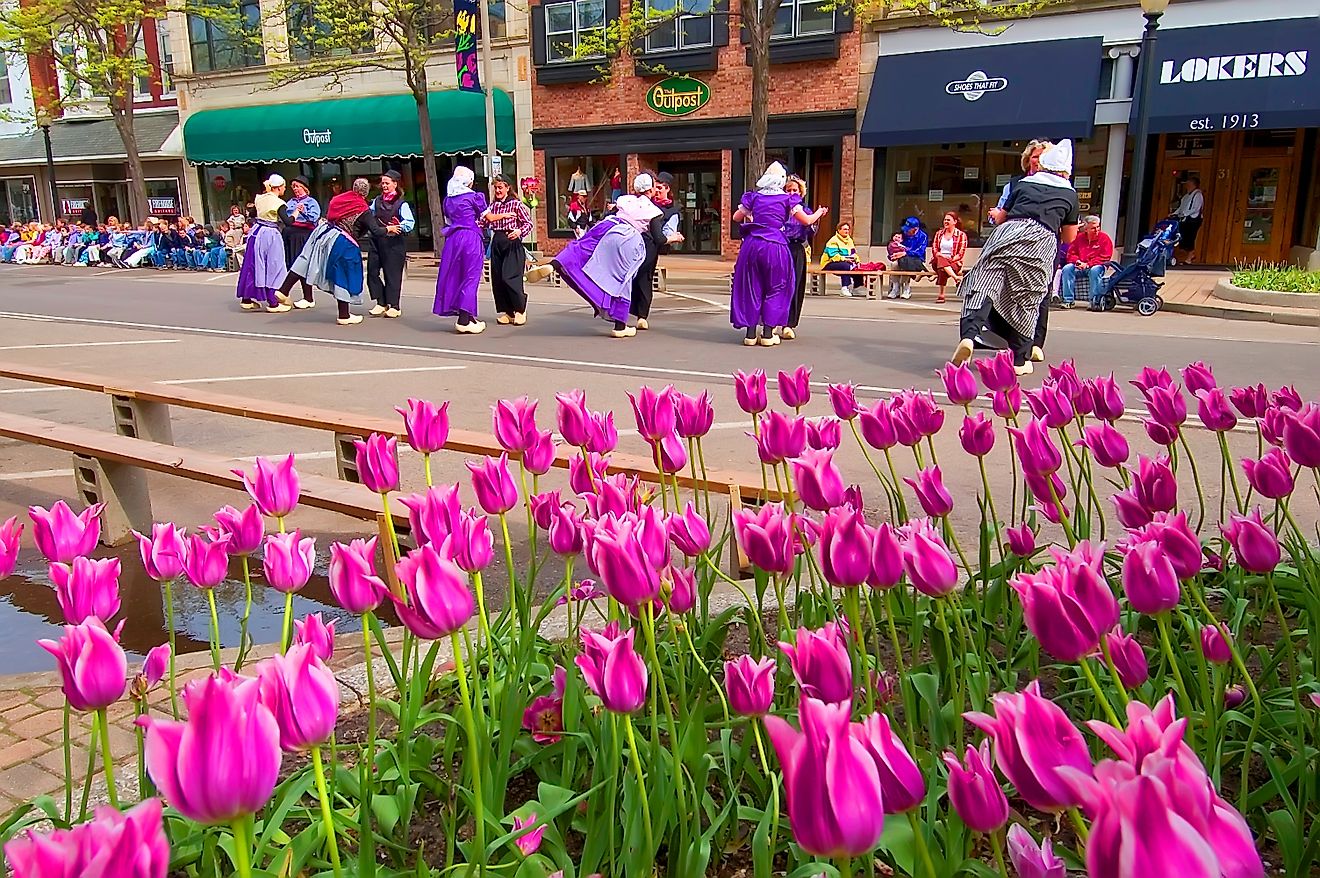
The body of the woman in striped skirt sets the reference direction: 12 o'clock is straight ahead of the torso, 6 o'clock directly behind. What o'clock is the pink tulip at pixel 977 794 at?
The pink tulip is roughly at 6 o'clock from the woman in striped skirt.

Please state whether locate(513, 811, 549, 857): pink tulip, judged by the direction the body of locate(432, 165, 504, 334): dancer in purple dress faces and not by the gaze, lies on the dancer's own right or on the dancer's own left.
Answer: on the dancer's own right

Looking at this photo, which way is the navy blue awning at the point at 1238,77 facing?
toward the camera

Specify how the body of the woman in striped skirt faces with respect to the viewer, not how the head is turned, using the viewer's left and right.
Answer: facing away from the viewer

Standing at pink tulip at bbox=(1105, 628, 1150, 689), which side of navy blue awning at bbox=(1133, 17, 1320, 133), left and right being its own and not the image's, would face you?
front

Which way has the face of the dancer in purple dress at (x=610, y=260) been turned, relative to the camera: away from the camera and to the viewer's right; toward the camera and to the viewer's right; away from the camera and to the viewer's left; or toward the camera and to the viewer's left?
away from the camera and to the viewer's right

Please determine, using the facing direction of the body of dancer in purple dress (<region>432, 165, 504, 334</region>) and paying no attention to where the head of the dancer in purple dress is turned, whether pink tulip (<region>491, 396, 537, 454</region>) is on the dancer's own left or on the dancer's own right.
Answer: on the dancer's own right

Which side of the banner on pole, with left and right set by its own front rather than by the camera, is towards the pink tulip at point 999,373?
front

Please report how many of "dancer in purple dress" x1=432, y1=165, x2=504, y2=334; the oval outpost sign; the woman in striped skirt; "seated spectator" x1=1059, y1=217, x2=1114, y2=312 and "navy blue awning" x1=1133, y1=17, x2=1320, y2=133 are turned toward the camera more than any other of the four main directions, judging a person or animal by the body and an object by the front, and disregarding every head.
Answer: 3

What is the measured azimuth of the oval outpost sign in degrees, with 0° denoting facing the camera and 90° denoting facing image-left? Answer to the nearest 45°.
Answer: approximately 0°

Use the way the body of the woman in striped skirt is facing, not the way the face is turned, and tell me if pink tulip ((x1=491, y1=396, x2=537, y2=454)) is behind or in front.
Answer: behind

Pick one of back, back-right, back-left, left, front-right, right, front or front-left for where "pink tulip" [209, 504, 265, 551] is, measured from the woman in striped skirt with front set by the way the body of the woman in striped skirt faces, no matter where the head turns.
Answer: back

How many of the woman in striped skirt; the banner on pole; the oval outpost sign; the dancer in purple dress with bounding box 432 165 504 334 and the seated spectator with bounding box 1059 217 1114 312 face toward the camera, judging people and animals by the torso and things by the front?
3

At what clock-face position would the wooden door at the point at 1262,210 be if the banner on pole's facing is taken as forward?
The wooden door is roughly at 10 o'clock from the banner on pole.

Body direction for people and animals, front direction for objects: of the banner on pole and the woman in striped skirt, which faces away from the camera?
the woman in striped skirt

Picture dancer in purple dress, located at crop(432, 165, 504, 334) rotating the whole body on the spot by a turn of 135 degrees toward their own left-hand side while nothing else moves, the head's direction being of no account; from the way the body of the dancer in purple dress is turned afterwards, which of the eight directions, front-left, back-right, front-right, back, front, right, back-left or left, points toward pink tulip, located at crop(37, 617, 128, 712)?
left

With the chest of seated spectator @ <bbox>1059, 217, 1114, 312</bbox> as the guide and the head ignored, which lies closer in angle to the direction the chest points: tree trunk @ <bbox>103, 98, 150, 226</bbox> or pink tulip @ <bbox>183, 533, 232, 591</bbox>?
the pink tulip

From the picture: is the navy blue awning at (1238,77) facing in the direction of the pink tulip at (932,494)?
yes

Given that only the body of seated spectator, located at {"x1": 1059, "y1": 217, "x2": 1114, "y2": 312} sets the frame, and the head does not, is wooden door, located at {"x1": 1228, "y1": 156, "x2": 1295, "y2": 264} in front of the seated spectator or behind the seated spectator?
behind

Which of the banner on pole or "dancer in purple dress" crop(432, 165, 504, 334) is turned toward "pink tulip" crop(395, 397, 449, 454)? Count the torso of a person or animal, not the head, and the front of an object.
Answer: the banner on pole

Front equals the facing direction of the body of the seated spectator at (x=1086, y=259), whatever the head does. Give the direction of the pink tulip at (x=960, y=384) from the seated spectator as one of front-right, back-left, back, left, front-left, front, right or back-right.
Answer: front

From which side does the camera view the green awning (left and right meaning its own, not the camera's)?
front

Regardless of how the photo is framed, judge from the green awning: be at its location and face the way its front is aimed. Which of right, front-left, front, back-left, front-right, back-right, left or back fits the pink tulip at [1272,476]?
front
